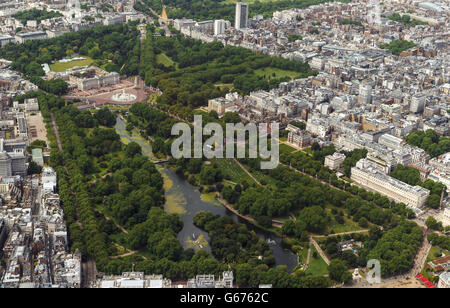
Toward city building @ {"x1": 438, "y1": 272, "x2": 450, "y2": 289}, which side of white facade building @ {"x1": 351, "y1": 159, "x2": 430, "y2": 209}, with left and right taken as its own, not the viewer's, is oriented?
left

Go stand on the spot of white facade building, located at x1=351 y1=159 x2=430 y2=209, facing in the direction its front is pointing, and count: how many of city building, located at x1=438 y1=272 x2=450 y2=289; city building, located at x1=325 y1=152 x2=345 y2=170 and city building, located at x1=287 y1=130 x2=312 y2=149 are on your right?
2

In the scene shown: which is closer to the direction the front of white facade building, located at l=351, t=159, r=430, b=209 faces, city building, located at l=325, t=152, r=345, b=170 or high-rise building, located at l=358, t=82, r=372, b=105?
the city building

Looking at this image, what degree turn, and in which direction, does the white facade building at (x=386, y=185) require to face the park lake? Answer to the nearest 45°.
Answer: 0° — it already faces it

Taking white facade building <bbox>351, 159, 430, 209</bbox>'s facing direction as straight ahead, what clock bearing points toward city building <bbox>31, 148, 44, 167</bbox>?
The city building is roughly at 1 o'clock from the white facade building.

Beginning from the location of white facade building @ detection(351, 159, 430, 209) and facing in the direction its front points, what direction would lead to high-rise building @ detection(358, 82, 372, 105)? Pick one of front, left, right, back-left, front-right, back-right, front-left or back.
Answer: back-right

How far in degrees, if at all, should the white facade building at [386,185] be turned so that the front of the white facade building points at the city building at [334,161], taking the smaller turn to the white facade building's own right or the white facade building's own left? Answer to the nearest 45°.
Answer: approximately 90° to the white facade building's own right

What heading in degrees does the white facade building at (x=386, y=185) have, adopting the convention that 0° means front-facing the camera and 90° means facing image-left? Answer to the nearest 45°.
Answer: approximately 45°

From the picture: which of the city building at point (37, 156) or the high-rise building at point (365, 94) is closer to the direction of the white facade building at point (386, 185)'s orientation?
the city building

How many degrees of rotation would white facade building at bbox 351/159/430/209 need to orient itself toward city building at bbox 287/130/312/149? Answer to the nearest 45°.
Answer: approximately 90° to its right
